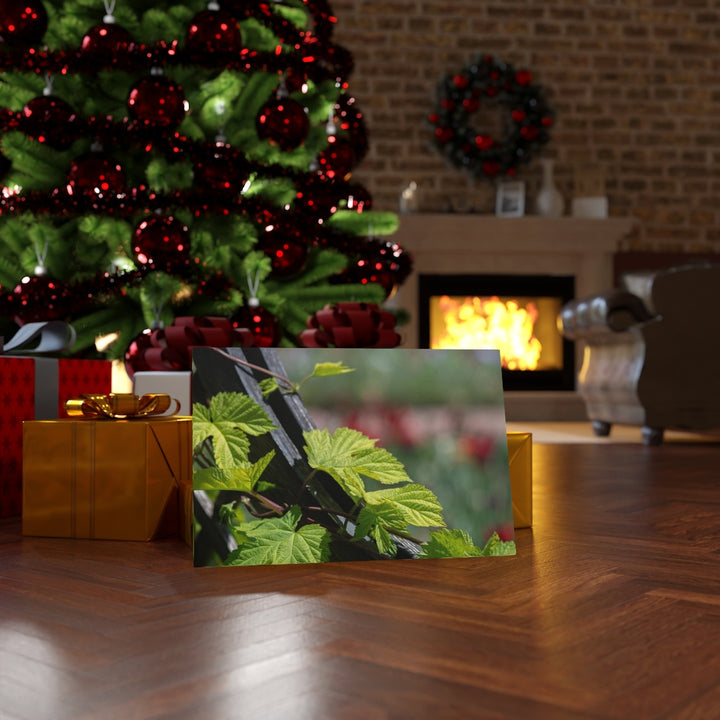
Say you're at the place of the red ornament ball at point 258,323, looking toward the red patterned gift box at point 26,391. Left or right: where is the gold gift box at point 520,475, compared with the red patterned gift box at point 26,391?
left

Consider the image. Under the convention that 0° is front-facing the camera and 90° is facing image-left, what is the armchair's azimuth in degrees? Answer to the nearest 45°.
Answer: approximately 135°

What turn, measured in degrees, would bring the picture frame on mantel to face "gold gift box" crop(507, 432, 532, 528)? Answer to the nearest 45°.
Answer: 0° — it already faces it

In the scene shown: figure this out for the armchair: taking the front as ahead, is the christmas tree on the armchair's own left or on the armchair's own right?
on the armchair's own left

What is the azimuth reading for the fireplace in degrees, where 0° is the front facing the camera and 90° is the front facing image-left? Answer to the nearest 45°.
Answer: approximately 0°

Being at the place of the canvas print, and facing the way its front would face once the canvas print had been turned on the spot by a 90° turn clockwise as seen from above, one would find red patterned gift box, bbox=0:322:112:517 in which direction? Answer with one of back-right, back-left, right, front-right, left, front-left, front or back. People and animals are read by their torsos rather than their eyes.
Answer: front-right

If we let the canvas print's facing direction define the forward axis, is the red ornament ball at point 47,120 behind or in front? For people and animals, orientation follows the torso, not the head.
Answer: behind
